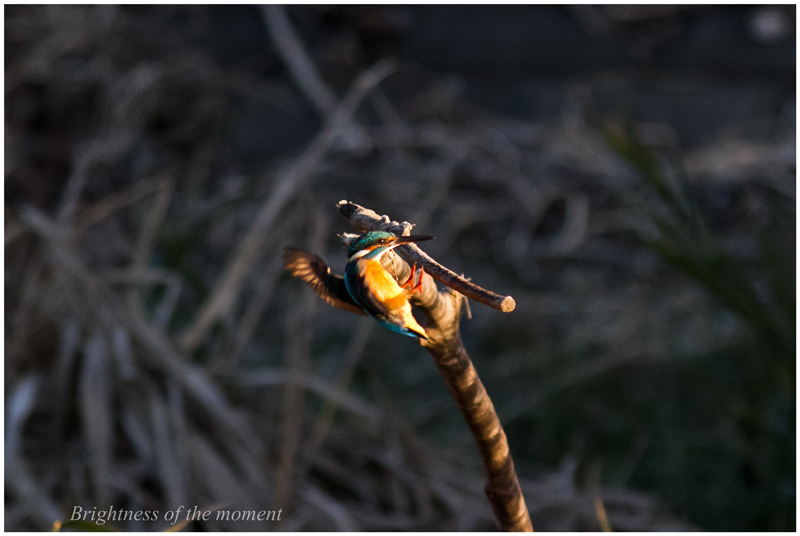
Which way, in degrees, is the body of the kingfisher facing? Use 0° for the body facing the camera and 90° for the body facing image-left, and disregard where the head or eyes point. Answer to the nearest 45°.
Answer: approximately 270°
